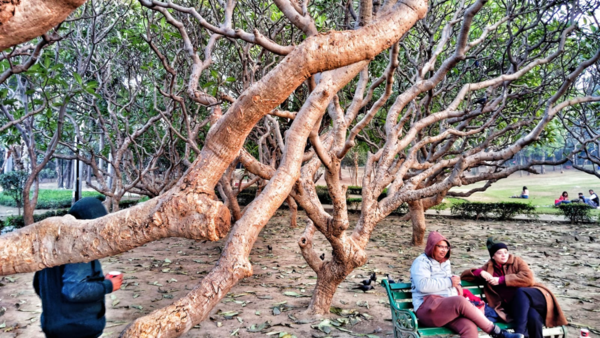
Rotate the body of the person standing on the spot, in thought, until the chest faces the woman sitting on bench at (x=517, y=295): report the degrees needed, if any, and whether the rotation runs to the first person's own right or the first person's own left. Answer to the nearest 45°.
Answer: approximately 45° to the first person's own right

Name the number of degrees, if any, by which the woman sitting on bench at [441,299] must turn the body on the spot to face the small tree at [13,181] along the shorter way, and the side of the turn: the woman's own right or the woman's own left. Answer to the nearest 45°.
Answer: approximately 135° to the woman's own right

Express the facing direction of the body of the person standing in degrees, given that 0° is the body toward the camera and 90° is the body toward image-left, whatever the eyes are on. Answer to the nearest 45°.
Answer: approximately 225°

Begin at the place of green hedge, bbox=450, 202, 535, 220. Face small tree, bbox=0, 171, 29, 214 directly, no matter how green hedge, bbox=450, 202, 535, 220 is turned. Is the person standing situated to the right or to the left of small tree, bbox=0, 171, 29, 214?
left

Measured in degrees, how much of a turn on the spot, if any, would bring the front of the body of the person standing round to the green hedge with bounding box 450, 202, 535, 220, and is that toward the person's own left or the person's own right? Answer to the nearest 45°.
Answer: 0° — they already face it

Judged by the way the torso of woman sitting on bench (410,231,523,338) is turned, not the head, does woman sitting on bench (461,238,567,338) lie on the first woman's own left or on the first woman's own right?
on the first woman's own left

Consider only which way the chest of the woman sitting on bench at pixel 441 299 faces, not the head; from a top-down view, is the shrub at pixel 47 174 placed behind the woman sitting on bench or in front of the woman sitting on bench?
behind

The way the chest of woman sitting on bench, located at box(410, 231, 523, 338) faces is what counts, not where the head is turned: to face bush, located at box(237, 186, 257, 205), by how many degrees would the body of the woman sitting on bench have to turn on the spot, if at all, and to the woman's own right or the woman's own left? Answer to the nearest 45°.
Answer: approximately 180°
